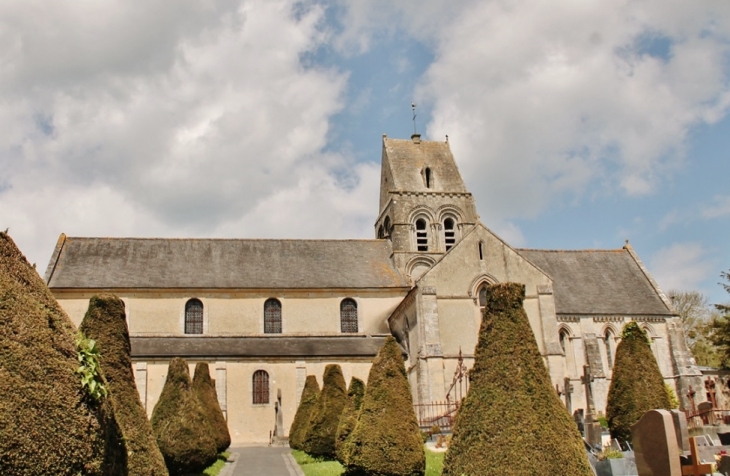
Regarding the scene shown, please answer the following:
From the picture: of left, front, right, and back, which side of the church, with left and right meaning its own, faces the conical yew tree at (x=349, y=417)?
left

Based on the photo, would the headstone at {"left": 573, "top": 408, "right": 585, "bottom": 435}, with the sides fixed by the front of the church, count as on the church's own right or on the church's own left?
on the church's own left

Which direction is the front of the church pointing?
to the viewer's left

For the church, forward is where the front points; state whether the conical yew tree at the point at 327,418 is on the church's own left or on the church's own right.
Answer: on the church's own left

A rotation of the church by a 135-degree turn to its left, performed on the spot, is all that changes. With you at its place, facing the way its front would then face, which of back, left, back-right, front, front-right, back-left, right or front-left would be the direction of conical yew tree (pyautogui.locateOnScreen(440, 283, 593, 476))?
front-right

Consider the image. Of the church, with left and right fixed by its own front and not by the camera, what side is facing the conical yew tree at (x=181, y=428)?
left

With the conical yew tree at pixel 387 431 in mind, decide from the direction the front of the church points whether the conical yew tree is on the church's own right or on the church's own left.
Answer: on the church's own left

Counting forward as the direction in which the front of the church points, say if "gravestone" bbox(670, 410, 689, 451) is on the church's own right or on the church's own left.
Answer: on the church's own left

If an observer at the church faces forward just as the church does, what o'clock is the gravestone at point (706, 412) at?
The gravestone is roughly at 7 o'clock from the church.

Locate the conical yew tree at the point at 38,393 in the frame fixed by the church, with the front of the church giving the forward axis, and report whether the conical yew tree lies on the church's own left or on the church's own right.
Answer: on the church's own left
